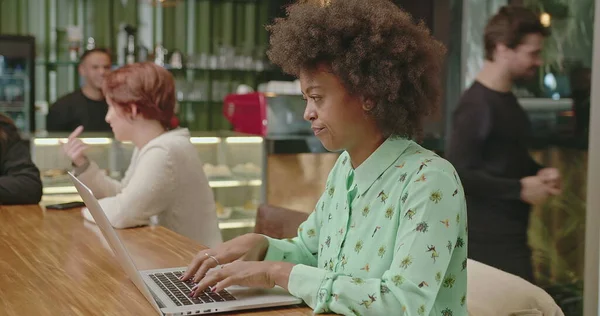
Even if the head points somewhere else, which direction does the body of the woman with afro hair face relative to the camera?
to the viewer's left

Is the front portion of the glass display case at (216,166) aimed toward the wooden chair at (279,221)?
yes

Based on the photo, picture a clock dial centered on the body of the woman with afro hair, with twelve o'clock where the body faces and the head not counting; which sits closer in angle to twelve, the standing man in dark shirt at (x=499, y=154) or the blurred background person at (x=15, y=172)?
the blurred background person

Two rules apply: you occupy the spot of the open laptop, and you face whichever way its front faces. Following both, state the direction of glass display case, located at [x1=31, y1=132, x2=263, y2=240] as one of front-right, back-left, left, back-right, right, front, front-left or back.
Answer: left

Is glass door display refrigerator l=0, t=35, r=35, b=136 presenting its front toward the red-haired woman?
yes

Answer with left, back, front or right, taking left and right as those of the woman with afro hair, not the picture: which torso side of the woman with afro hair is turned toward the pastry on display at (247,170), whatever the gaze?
right

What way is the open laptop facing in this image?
to the viewer's right

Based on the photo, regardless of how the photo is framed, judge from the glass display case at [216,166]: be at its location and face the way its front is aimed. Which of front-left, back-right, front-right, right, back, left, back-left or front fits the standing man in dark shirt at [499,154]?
front-left

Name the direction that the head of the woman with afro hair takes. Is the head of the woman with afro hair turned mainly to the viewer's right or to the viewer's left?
to the viewer's left

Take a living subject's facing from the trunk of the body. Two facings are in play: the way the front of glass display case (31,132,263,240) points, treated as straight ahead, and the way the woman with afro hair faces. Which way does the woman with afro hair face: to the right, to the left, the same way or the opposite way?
to the right

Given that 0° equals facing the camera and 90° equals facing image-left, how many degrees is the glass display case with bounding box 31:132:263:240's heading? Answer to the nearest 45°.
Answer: approximately 0°

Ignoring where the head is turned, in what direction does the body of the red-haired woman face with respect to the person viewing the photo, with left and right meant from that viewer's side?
facing to the left of the viewer

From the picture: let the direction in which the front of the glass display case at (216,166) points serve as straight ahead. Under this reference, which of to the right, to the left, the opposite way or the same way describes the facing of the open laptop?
to the left
